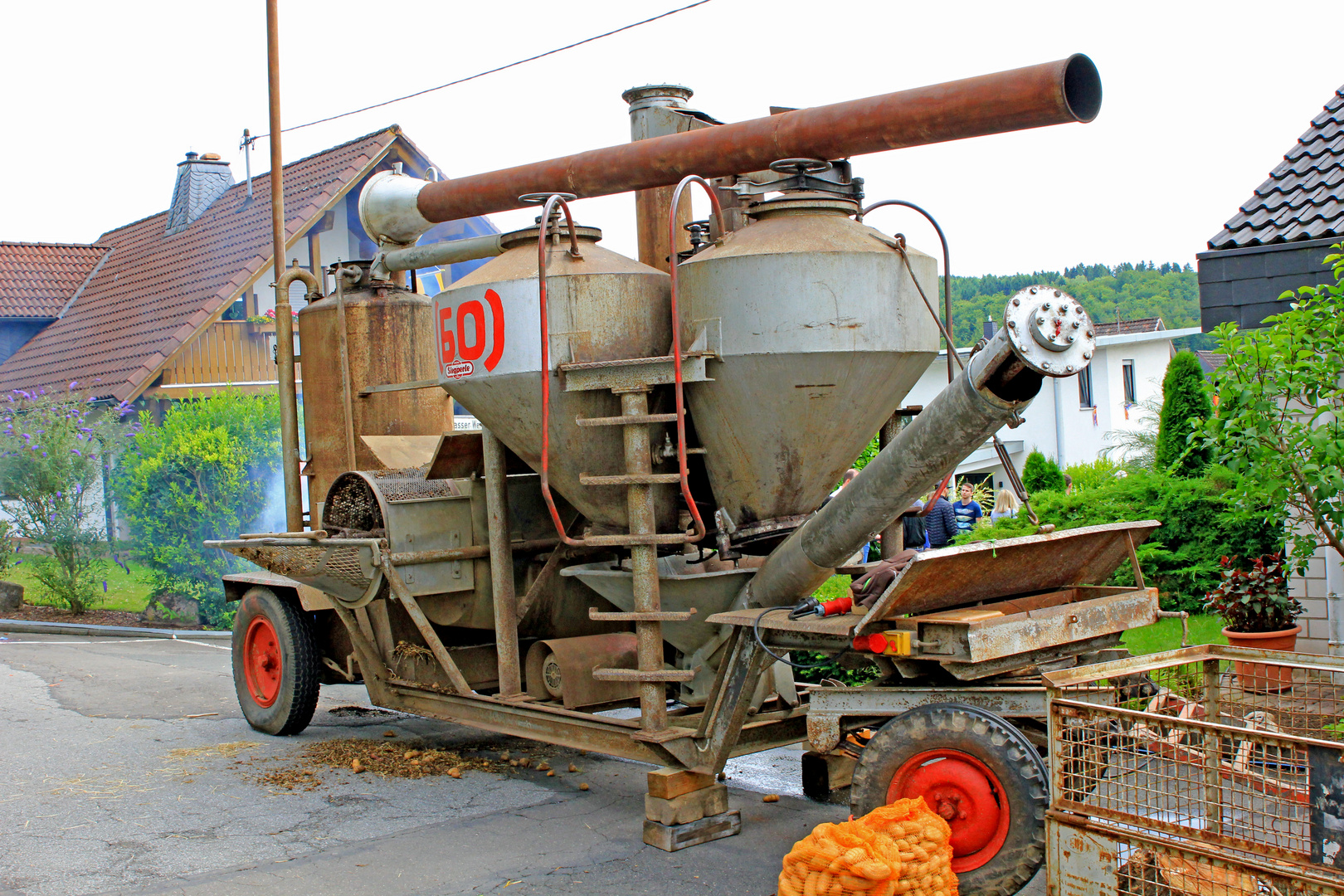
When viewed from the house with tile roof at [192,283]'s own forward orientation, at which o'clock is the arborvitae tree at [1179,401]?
The arborvitae tree is roughly at 12 o'clock from the house with tile roof.

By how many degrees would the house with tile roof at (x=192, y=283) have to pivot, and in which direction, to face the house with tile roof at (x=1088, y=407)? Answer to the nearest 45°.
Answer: approximately 45° to its left

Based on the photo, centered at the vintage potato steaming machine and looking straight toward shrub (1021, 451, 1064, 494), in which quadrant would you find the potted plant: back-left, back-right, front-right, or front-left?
front-right

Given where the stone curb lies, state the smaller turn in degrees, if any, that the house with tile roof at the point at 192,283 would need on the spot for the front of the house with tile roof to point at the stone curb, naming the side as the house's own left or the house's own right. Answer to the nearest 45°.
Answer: approximately 45° to the house's own right

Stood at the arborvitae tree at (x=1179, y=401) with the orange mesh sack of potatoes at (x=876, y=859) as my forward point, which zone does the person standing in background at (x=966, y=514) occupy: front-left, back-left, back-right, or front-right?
front-right

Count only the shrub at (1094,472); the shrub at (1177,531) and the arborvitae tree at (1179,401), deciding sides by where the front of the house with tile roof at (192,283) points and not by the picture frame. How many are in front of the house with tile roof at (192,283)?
3

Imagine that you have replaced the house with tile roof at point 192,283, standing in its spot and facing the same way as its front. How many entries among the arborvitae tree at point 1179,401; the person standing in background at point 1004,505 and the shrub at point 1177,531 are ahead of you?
3

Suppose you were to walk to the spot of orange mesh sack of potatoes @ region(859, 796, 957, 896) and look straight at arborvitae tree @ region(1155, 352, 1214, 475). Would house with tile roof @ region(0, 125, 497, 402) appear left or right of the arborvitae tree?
left

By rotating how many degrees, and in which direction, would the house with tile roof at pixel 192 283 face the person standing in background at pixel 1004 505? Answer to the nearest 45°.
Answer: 0° — it already faces them

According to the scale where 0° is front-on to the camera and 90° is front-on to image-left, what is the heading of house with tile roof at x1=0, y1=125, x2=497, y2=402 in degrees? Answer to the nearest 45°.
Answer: approximately 315°

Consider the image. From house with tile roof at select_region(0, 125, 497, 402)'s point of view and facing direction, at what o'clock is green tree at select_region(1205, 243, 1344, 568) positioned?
The green tree is roughly at 1 o'clock from the house with tile roof.

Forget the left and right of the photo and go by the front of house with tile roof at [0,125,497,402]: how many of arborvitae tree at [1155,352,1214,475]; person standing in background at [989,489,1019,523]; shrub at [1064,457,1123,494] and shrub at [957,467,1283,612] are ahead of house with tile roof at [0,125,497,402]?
4

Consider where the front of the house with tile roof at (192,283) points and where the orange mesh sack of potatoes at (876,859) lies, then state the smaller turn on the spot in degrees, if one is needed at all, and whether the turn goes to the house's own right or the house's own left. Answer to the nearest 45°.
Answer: approximately 45° to the house's own right

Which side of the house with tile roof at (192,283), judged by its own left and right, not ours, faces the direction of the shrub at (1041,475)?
front

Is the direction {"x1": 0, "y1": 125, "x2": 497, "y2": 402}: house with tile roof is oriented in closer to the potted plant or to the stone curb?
the potted plant

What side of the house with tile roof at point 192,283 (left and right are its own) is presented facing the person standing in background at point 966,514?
front

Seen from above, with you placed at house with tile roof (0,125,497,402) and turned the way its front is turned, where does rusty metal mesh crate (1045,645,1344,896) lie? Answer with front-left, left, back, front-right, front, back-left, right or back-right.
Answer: front-right
